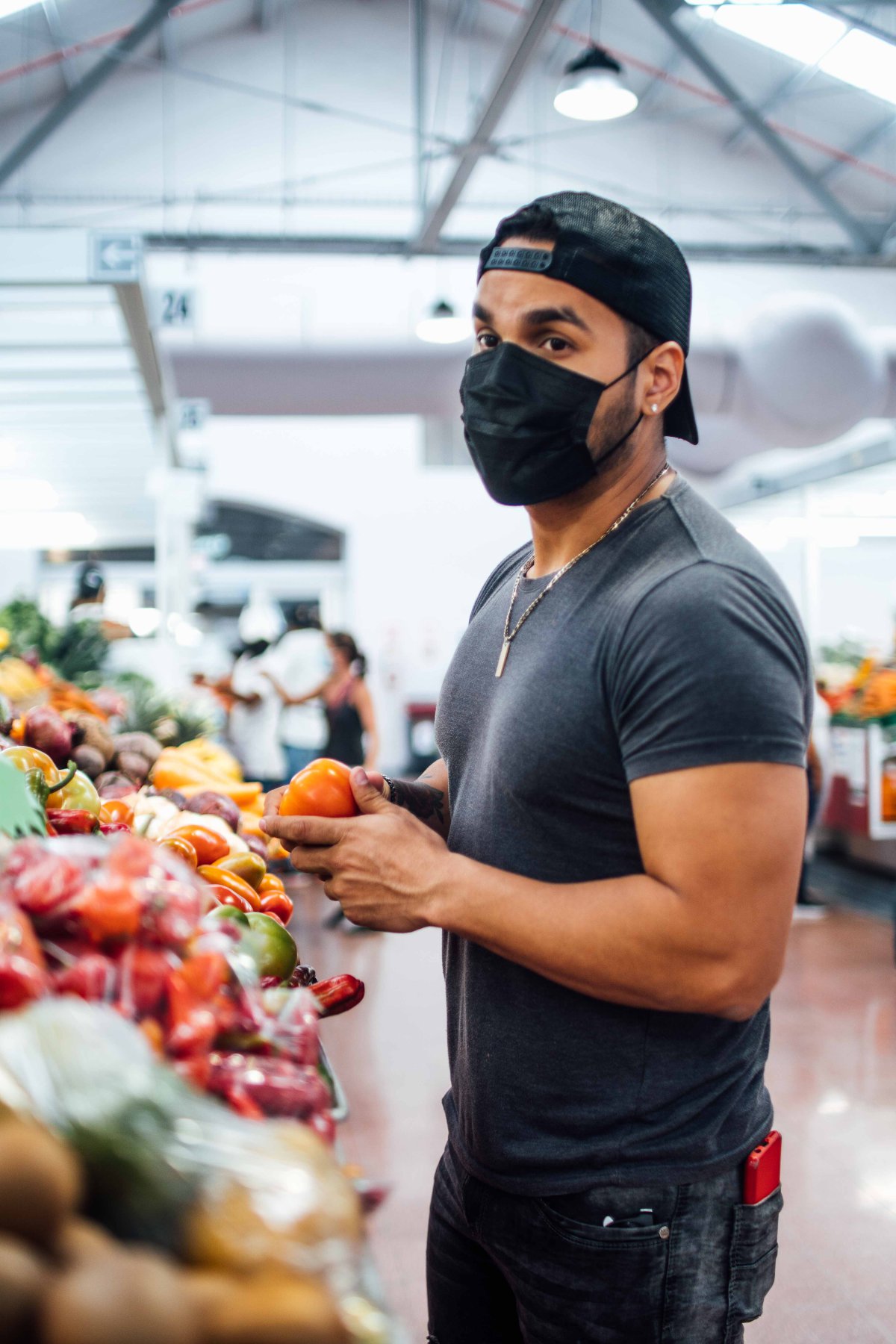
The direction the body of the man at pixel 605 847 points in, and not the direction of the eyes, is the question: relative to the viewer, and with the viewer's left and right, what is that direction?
facing the viewer and to the left of the viewer

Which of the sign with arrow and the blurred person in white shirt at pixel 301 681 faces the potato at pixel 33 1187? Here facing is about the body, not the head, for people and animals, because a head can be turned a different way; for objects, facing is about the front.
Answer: the sign with arrow

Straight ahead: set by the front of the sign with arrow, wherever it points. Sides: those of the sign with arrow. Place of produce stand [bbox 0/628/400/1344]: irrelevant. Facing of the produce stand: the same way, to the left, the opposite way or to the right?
to the left

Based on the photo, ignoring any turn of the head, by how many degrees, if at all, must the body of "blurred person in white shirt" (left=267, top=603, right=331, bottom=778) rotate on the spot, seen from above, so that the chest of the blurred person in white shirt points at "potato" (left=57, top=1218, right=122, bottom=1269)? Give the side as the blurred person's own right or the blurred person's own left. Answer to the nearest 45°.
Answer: approximately 180°

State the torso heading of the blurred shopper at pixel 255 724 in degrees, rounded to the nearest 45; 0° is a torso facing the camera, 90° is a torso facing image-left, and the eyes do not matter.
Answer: approximately 90°

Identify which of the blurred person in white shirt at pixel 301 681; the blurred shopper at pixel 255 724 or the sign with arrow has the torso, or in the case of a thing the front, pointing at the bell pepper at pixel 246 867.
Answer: the sign with arrow

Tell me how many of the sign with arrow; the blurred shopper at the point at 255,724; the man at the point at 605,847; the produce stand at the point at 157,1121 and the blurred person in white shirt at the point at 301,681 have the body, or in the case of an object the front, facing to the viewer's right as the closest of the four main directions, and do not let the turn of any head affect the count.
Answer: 1

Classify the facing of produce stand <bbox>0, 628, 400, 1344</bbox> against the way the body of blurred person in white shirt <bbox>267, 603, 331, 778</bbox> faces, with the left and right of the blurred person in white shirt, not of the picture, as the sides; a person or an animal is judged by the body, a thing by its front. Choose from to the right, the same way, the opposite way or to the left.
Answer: to the right

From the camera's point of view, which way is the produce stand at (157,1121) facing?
to the viewer's right

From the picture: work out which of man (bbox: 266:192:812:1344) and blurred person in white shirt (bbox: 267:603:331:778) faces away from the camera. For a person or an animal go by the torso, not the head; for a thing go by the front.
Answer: the blurred person in white shirt

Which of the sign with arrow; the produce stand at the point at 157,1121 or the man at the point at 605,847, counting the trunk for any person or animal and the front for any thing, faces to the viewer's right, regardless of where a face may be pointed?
the produce stand

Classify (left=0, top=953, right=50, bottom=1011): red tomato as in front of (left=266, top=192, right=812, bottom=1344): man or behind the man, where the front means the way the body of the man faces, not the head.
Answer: in front

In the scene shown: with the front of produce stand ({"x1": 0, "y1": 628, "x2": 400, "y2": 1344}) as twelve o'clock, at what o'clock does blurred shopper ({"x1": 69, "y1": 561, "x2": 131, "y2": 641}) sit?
The blurred shopper is roughly at 9 o'clock from the produce stand.

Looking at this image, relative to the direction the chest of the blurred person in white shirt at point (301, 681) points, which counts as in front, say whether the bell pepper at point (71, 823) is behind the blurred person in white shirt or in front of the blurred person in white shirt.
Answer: behind

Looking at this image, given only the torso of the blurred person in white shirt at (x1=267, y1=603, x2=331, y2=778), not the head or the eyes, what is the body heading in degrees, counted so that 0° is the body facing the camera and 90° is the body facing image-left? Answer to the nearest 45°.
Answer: approximately 180°

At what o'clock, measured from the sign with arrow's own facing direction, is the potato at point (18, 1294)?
The potato is roughly at 12 o'clock from the sign with arrow.
